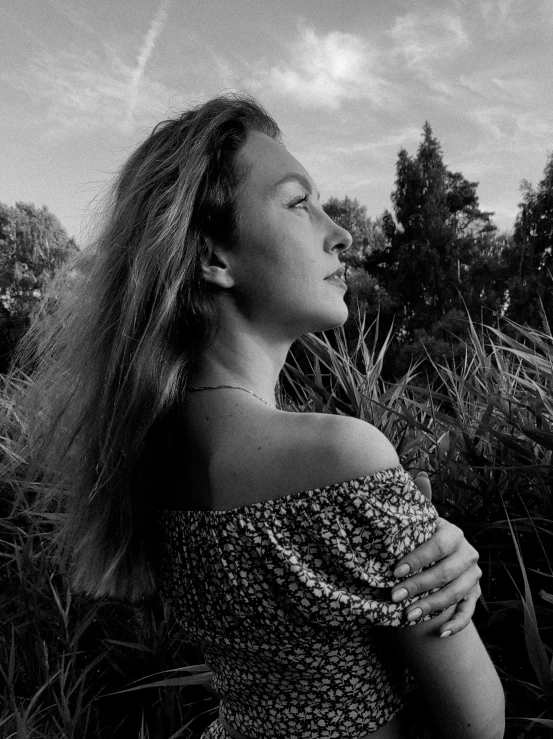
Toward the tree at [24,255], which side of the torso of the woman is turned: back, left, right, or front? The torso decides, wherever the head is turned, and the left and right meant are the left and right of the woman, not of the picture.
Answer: left

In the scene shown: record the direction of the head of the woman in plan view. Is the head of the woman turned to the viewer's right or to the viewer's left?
to the viewer's right

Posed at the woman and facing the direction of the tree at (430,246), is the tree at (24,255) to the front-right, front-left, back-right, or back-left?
front-left

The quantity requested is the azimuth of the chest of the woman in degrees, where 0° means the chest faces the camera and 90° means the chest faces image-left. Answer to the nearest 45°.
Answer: approximately 225°

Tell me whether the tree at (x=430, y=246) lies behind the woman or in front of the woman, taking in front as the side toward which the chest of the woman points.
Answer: in front

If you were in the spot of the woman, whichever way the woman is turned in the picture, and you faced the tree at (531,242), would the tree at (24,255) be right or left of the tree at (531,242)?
left

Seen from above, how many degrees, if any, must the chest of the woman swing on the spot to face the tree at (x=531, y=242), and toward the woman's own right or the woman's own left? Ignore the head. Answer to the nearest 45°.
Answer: approximately 45° to the woman's own left
